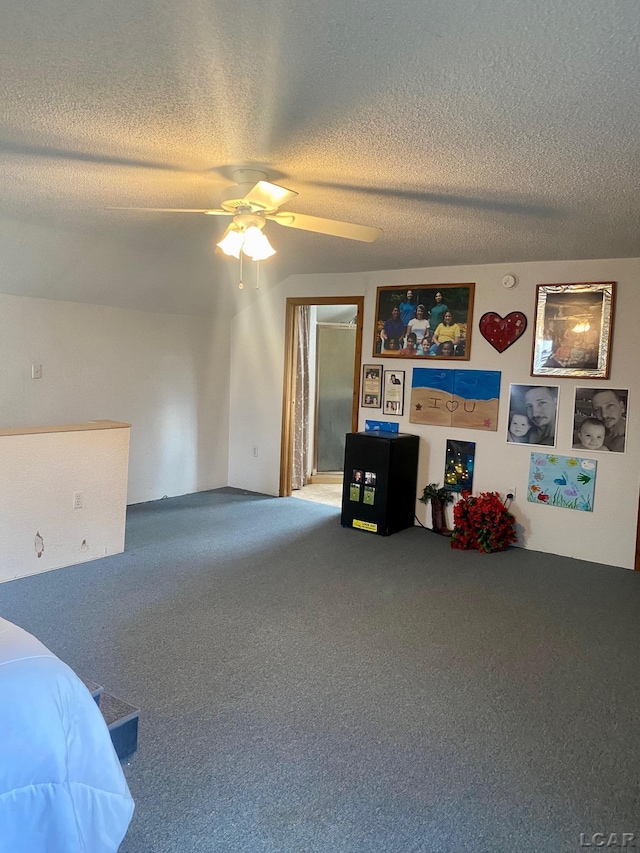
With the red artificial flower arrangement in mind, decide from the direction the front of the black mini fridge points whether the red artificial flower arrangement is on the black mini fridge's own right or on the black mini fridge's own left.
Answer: on the black mini fridge's own left

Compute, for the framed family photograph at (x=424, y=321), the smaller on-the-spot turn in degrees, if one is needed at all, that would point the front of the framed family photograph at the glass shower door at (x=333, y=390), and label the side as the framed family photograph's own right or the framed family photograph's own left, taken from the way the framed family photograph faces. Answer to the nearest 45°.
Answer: approximately 90° to the framed family photograph's own right

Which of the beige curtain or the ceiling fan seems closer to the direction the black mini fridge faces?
the ceiling fan

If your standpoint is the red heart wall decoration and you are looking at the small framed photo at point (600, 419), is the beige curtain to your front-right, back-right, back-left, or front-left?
back-left

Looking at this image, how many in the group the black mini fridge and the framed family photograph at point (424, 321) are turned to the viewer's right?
0

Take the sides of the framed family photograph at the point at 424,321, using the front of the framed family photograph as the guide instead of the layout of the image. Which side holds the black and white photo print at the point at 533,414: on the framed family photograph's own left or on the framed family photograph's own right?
on the framed family photograph's own left

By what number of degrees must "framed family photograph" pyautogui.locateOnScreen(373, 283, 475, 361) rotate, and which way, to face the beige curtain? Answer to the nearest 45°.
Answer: approximately 90° to its right

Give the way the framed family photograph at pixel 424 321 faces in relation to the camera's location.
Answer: facing the viewer and to the left of the viewer

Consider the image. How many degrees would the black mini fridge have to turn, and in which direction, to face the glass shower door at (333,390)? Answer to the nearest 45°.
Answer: approximately 135° to its right

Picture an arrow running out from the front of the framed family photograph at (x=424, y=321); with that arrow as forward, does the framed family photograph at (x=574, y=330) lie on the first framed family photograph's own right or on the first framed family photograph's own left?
on the first framed family photograph's own left
